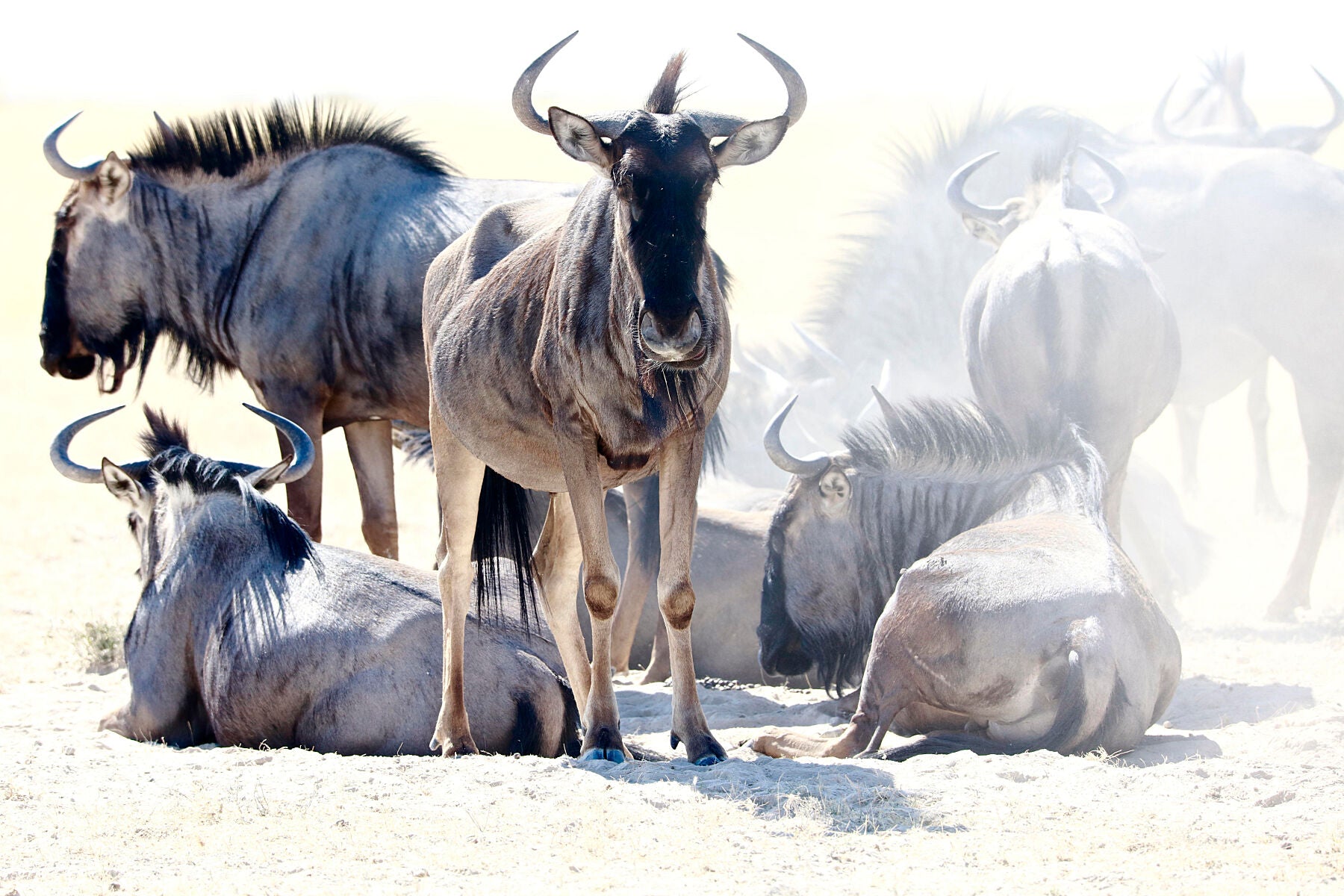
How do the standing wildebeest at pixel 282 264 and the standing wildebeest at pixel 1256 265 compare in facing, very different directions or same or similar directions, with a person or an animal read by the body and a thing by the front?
same or similar directions

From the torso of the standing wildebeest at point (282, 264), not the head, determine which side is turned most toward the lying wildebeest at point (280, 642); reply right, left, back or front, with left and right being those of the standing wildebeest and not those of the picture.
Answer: left

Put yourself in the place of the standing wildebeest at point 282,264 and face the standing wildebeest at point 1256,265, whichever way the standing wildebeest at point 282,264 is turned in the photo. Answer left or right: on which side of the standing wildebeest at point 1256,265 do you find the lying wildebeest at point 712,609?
right

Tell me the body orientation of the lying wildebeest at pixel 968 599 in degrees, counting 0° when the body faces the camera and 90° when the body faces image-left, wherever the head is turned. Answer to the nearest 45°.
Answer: approximately 135°

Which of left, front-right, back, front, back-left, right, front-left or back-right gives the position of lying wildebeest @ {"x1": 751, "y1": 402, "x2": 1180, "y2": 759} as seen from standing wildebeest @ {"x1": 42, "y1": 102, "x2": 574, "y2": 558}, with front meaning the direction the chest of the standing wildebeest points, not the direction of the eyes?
back-left

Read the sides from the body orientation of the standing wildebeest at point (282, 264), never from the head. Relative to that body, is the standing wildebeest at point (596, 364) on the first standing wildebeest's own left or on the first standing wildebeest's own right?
on the first standing wildebeest's own left

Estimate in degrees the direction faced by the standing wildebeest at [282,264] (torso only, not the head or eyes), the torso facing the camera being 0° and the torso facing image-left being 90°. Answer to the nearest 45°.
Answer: approximately 90°

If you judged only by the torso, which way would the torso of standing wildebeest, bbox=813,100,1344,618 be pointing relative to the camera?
to the viewer's left

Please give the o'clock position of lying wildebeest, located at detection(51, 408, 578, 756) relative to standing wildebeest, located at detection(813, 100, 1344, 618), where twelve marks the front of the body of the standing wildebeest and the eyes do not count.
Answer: The lying wildebeest is roughly at 10 o'clock from the standing wildebeest.

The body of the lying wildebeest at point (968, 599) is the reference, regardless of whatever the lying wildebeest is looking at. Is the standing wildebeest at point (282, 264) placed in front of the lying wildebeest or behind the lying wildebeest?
in front

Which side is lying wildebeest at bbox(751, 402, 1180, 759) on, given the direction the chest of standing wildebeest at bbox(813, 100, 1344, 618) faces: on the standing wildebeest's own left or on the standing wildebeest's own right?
on the standing wildebeest's own left

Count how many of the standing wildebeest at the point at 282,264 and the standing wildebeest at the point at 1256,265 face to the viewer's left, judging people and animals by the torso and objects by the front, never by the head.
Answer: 2

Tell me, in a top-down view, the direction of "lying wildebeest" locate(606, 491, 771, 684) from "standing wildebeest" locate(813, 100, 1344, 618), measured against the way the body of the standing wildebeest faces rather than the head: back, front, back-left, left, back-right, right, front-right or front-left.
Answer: front-left
